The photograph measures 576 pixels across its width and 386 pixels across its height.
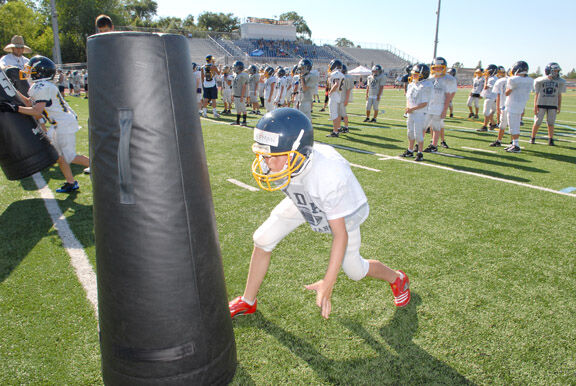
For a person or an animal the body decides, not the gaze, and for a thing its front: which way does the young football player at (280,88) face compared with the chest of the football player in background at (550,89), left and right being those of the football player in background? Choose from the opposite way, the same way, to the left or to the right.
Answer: the same way

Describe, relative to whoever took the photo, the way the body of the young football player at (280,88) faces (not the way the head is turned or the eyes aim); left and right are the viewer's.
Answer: facing the viewer and to the left of the viewer

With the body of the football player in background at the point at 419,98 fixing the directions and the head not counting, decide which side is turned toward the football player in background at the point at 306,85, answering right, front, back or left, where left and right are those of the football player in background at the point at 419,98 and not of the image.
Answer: right

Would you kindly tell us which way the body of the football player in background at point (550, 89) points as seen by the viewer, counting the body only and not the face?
toward the camera

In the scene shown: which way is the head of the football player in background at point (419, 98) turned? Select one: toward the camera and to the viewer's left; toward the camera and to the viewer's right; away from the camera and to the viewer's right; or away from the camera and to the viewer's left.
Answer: toward the camera and to the viewer's left

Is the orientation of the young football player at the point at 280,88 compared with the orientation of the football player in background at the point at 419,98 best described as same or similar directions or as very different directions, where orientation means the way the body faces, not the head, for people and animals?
same or similar directions

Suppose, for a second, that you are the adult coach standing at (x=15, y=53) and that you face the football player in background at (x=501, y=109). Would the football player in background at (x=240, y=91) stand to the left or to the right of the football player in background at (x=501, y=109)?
left

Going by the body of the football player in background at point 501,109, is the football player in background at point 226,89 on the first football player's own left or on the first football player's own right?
on the first football player's own right

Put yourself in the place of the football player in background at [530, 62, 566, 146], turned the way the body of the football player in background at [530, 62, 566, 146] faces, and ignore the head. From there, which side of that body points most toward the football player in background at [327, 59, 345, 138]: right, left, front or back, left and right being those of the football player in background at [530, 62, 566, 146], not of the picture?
right

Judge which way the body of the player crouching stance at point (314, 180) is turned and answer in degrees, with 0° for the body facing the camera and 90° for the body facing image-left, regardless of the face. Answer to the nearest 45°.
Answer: approximately 45°

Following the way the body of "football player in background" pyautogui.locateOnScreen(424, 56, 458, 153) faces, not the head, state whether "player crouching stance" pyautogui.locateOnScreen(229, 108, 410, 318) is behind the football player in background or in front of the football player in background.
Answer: in front

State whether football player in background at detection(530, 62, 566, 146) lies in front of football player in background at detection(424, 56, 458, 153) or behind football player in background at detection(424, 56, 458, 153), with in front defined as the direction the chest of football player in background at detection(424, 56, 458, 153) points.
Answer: behind
